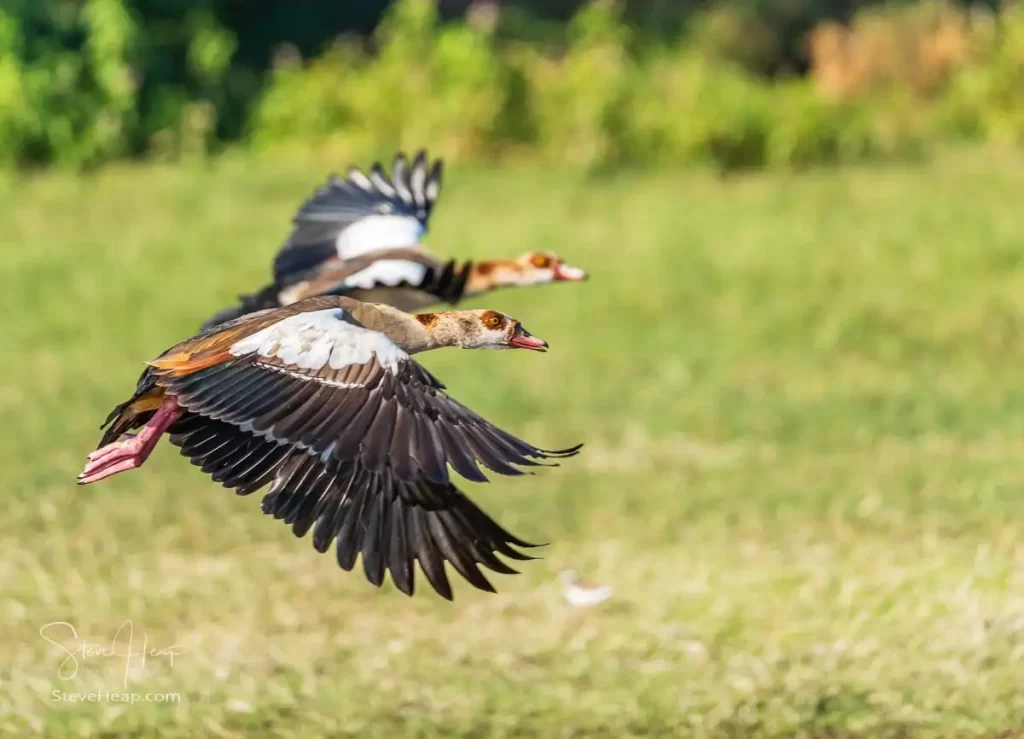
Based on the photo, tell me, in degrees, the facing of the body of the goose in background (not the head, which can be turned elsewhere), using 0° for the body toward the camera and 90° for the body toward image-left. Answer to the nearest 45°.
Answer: approximately 270°

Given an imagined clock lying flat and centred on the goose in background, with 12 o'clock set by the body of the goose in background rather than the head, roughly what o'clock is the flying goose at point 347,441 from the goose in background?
The flying goose is roughly at 3 o'clock from the goose in background.

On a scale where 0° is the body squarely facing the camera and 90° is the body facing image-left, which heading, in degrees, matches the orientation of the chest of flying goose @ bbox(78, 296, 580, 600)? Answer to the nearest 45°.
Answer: approximately 270°

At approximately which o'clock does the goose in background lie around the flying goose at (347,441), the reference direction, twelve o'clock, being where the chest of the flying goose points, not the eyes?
The goose in background is roughly at 9 o'clock from the flying goose.

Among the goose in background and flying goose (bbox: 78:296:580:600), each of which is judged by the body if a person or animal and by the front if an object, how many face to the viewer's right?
2
